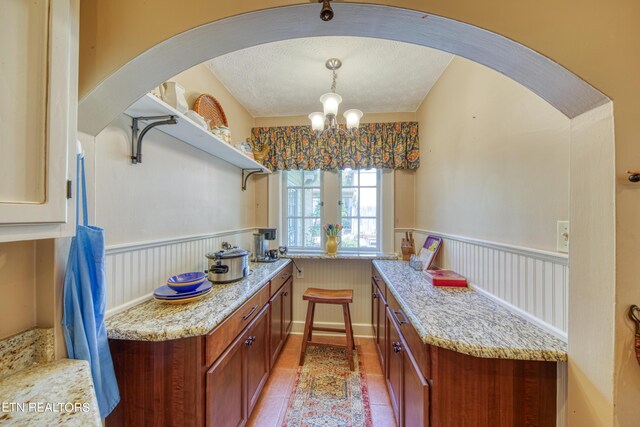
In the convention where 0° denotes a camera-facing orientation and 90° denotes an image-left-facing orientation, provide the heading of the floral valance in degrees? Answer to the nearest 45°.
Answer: approximately 0°

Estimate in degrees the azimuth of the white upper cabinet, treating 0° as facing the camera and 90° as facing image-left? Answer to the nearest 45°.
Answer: approximately 0°

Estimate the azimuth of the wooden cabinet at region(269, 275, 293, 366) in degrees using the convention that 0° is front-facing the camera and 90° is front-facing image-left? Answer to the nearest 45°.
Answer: approximately 270°

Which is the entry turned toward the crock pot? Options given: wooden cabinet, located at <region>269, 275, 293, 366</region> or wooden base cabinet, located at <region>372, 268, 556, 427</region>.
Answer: the wooden base cabinet

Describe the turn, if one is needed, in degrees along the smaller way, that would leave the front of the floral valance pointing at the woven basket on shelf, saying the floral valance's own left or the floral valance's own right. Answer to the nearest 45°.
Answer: approximately 45° to the floral valance's own right

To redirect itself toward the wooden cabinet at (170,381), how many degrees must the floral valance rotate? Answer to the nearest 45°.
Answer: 0° — it already faces it

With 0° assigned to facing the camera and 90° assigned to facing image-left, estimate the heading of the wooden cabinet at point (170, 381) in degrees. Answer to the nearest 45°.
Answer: approximately 270°

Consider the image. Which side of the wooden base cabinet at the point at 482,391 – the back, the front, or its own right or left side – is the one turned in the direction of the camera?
left

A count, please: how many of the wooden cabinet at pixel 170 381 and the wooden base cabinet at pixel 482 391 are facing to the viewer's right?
1
